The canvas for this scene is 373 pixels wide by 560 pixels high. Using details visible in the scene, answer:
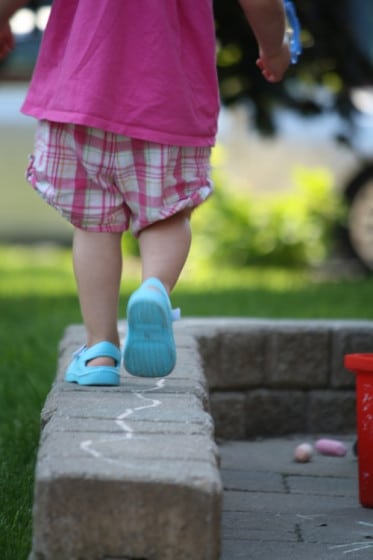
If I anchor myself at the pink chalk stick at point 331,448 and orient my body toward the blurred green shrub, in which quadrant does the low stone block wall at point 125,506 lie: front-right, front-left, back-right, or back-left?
back-left

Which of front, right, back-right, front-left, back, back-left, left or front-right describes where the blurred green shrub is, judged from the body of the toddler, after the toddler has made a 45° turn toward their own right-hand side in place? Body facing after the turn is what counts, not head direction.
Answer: front-left

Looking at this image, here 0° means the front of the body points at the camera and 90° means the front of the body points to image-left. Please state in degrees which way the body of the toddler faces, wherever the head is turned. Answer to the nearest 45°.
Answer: approximately 180°
